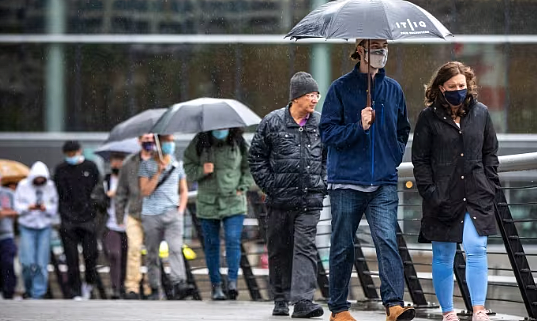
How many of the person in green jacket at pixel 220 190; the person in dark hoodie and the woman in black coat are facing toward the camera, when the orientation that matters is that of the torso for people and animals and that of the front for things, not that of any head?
3

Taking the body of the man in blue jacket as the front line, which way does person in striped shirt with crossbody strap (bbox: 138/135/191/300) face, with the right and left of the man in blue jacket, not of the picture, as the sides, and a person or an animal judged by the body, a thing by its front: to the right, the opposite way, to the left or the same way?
the same way

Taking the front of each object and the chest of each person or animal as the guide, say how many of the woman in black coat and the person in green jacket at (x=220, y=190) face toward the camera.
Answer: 2

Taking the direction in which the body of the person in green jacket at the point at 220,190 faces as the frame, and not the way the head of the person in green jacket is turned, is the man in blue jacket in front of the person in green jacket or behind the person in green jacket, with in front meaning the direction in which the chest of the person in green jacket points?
in front

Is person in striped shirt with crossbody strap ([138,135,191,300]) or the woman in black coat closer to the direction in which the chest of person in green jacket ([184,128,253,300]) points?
the woman in black coat

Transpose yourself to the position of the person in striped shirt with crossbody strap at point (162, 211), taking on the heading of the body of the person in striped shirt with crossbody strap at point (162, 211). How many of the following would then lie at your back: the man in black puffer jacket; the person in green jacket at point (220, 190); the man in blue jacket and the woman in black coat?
0

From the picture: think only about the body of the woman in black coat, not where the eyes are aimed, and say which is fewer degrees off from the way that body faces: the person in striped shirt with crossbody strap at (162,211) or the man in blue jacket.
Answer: the man in blue jacket

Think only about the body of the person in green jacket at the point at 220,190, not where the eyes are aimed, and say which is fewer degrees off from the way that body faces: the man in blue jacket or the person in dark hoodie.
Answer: the man in blue jacket

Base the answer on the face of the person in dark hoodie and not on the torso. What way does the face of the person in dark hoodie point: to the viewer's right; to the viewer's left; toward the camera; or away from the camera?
toward the camera

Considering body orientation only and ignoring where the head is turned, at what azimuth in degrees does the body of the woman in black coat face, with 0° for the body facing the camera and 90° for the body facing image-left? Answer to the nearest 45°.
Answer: approximately 0°

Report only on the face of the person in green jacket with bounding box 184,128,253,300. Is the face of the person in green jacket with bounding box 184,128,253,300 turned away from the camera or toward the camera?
toward the camera

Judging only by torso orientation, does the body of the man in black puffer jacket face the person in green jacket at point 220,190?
no

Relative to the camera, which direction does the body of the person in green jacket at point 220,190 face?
toward the camera

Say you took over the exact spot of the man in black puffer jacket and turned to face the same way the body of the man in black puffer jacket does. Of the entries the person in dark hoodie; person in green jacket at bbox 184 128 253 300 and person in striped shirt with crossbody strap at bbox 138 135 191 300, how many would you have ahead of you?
0

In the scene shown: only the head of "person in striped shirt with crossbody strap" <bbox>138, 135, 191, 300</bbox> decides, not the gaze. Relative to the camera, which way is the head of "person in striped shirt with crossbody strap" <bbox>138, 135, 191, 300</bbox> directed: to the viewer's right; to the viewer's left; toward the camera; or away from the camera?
toward the camera

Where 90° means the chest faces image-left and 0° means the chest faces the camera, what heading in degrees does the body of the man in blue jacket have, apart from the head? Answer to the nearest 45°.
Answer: approximately 315°
